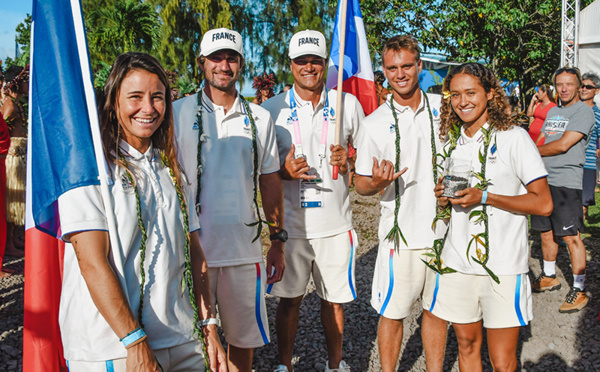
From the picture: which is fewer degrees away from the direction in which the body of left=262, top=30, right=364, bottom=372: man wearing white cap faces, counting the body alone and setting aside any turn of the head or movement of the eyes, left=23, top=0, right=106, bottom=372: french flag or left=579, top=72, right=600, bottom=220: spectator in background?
the french flag

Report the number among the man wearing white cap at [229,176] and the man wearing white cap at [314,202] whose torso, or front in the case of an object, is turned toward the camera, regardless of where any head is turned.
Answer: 2

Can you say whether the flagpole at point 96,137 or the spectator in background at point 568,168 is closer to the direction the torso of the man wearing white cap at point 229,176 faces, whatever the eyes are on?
the flagpole

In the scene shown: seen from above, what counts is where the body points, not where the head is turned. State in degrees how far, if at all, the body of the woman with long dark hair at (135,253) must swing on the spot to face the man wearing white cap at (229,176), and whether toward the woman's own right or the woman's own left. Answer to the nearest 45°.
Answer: approximately 90° to the woman's own left

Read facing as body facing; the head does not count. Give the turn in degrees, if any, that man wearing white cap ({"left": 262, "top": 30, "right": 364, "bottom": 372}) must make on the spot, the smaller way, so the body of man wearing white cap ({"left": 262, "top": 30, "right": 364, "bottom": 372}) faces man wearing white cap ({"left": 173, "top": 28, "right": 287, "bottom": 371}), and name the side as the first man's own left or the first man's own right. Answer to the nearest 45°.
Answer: approximately 45° to the first man's own right

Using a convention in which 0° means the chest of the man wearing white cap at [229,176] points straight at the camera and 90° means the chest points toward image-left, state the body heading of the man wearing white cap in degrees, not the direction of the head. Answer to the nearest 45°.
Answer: approximately 0°

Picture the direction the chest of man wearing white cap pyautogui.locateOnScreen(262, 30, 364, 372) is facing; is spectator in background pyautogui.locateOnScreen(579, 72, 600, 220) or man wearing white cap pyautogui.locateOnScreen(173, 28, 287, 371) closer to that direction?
the man wearing white cap

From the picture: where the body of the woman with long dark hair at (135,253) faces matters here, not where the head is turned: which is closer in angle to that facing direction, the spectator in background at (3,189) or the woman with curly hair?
the woman with curly hair

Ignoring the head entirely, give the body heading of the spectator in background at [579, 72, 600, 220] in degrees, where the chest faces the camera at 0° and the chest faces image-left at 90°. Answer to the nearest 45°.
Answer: approximately 45°
